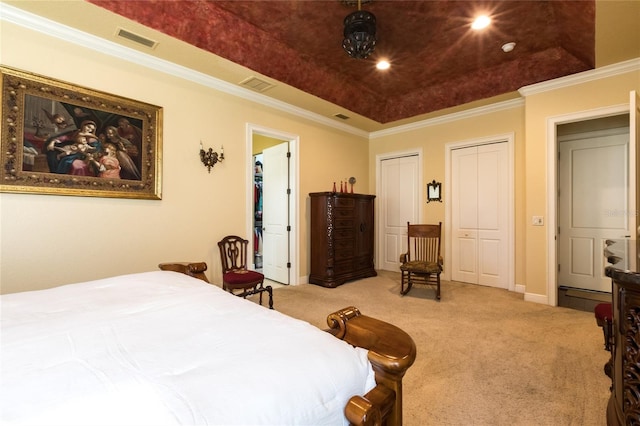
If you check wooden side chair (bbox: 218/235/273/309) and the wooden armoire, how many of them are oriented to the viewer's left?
0

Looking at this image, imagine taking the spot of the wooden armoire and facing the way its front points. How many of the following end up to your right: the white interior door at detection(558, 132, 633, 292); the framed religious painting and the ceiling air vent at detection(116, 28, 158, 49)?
2

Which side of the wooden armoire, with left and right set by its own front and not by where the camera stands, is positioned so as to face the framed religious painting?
right

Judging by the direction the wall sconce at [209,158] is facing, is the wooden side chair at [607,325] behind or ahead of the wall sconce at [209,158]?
ahead

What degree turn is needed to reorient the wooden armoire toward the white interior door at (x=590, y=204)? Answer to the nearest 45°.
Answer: approximately 45° to its left

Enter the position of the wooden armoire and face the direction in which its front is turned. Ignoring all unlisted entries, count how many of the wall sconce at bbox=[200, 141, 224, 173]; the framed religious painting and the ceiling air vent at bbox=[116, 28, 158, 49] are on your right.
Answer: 3

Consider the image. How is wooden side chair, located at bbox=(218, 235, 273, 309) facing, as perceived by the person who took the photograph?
facing the viewer and to the right of the viewer

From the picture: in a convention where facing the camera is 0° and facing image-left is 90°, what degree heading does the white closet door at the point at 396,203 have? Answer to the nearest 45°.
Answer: approximately 45°

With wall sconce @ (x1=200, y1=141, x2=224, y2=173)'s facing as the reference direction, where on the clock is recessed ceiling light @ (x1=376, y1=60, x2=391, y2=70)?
The recessed ceiling light is roughly at 11 o'clock from the wall sconce.

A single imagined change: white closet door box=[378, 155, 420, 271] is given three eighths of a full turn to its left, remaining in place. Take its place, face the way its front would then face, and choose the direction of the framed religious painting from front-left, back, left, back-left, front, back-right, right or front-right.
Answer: back-right

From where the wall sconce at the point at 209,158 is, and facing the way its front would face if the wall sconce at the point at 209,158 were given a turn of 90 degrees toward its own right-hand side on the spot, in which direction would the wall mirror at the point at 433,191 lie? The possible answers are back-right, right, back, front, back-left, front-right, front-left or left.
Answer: back-left
